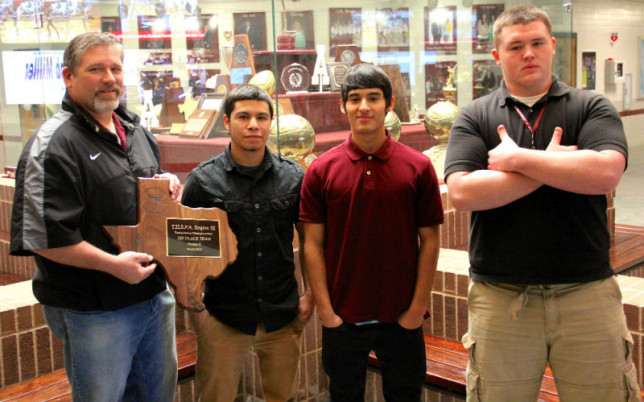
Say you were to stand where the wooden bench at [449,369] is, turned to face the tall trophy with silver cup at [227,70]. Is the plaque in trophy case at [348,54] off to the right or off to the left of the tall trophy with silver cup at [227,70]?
right

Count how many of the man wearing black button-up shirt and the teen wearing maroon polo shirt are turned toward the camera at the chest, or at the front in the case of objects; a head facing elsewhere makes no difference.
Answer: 2

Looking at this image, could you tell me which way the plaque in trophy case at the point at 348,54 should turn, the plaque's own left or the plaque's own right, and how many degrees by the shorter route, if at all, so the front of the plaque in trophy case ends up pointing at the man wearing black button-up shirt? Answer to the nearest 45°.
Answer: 0° — it already faces them

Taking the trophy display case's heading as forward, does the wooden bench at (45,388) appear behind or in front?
in front
